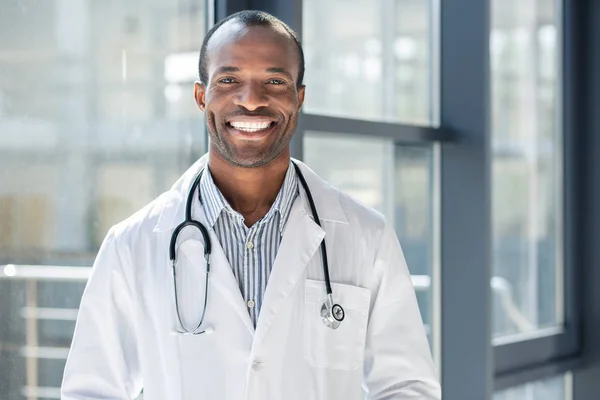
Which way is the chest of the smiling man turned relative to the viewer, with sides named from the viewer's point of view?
facing the viewer
